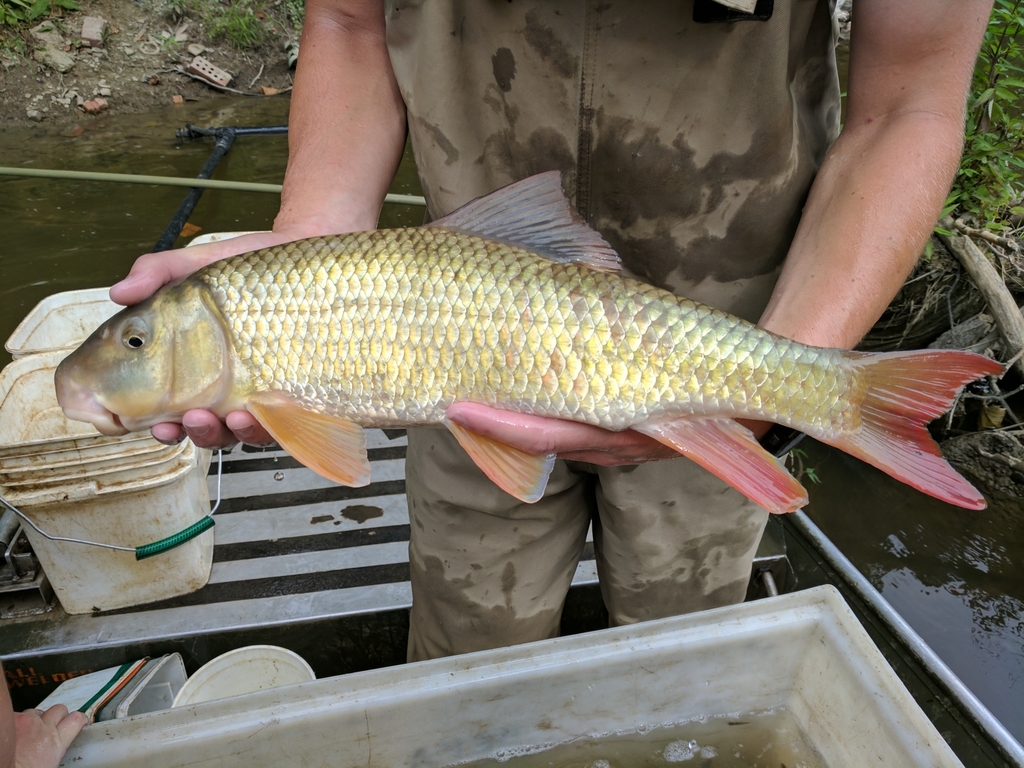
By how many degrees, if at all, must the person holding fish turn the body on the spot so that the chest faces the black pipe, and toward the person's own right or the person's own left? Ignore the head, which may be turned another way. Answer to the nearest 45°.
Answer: approximately 135° to the person's own right

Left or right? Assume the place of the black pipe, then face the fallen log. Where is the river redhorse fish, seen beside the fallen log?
right

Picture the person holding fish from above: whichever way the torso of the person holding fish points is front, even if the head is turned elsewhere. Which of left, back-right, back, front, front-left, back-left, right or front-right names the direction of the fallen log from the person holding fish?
back-left

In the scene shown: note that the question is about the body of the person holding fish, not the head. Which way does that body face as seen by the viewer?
toward the camera

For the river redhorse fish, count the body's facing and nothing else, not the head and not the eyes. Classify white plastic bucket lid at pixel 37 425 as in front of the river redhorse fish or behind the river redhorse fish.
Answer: in front

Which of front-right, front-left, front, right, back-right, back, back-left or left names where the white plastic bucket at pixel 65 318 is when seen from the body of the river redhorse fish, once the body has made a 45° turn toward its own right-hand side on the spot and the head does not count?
front

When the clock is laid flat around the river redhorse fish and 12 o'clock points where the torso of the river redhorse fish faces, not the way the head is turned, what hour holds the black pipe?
The black pipe is roughly at 2 o'clock from the river redhorse fish.

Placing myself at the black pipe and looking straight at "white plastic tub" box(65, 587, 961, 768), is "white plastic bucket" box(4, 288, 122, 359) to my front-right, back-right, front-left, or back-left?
front-right

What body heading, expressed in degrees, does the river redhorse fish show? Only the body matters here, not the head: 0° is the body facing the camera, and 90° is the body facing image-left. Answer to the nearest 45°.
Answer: approximately 90°

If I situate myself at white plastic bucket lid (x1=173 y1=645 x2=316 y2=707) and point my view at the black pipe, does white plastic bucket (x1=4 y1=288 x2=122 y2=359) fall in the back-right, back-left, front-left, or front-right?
front-left

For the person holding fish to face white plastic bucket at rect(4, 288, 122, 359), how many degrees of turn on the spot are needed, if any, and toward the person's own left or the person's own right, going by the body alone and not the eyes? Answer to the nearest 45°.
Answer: approximately 135° to the person's own right
